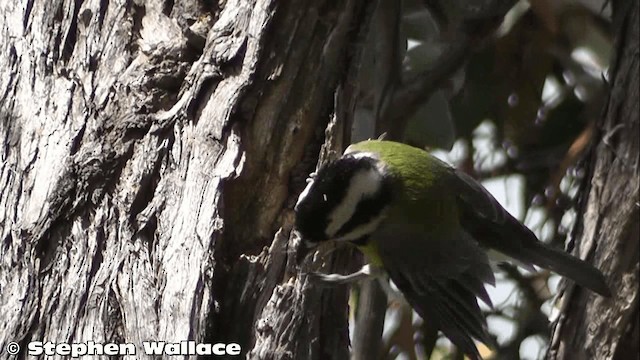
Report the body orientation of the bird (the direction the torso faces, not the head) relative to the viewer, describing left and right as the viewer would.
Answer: facing to the left of the viewer
